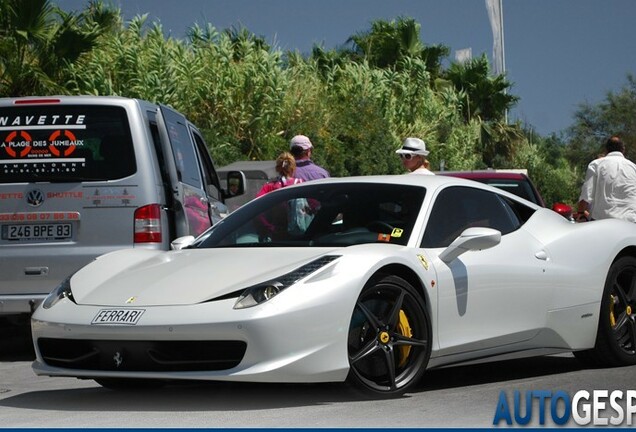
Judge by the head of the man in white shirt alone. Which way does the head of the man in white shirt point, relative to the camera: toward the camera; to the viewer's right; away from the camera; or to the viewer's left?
away from the camera

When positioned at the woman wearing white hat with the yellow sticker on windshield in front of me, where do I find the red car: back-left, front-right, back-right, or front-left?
back-left

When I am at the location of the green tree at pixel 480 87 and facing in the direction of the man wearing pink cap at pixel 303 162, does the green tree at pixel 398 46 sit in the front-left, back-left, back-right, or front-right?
front-right

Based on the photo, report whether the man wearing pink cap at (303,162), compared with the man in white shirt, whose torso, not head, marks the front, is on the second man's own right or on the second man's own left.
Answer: on the second man's own left

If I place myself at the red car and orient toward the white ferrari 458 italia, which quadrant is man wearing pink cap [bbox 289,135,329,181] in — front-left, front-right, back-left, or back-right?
front-right

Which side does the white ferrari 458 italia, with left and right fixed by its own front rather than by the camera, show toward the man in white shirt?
back

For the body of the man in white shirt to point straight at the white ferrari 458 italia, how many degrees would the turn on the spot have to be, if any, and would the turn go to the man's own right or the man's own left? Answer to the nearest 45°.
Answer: approximately 180°

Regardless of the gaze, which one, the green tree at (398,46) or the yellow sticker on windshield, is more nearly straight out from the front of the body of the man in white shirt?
the green tree

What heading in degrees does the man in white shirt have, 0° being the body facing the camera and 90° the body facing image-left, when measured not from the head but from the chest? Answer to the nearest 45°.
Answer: approximately 180°

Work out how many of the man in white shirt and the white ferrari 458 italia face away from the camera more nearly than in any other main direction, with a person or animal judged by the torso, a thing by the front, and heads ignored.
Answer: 1

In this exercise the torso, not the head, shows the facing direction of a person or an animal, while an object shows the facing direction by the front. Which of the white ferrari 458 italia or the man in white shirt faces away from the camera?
the man in white shirt

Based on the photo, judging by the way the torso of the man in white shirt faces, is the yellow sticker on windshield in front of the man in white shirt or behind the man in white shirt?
behind

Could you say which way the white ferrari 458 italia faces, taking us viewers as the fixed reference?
facing the viewer and to the left of the viewer

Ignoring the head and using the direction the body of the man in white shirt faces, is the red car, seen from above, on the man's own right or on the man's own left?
on the man's own left

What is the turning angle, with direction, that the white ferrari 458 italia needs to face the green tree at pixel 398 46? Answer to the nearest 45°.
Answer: approximately 135° to its right

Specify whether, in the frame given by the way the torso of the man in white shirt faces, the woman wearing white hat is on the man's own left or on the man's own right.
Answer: on the man's own left
